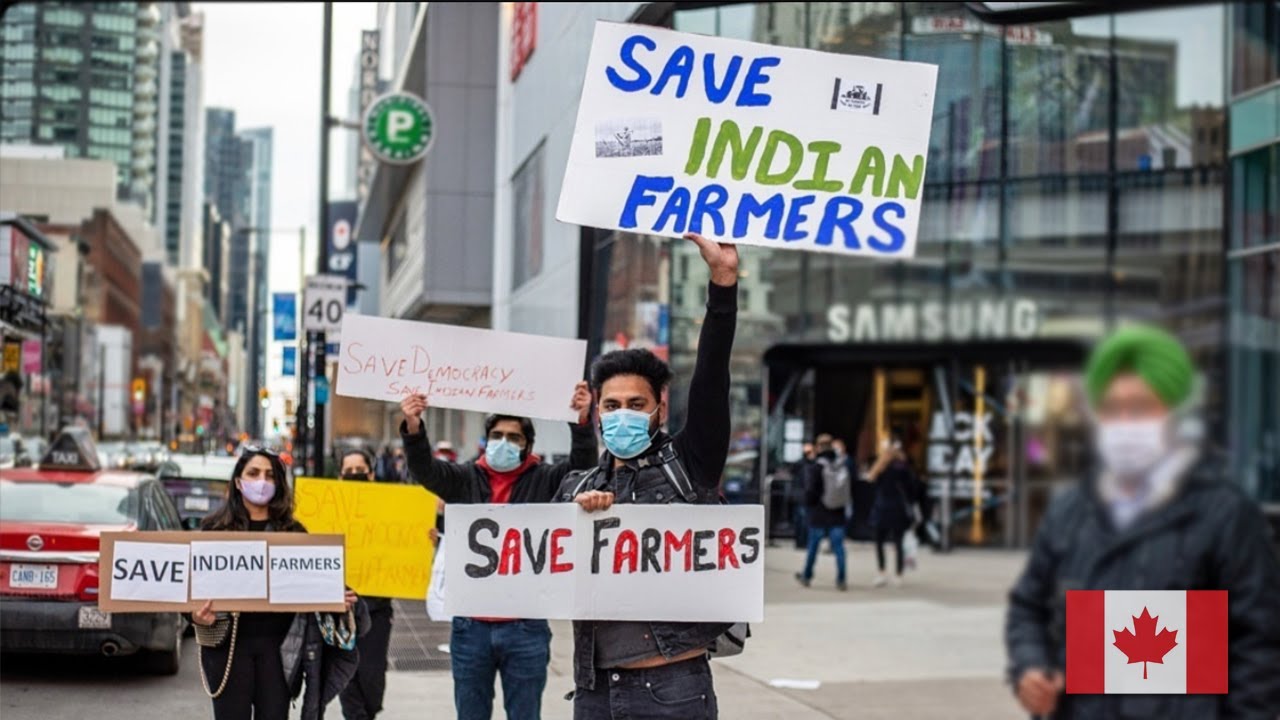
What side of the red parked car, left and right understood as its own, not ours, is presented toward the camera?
back

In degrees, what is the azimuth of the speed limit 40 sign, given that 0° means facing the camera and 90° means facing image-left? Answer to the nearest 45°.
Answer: approximately 0°

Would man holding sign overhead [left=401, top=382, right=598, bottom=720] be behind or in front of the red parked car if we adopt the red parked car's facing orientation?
behind

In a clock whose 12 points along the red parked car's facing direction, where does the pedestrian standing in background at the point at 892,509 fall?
The pedestrian standing in background is roughly at 2 o'clock from the red parked car.

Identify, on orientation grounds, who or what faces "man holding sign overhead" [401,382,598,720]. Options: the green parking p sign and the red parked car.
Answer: the green parking p sign

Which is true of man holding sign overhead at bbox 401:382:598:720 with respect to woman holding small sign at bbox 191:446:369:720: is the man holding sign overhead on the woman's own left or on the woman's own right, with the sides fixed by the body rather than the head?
on the woman's own left

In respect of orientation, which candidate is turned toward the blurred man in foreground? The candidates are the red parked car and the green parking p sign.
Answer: the green parking p sign
